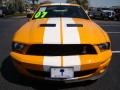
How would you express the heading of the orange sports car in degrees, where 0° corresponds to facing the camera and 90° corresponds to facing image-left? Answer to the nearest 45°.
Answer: approximately 0°
